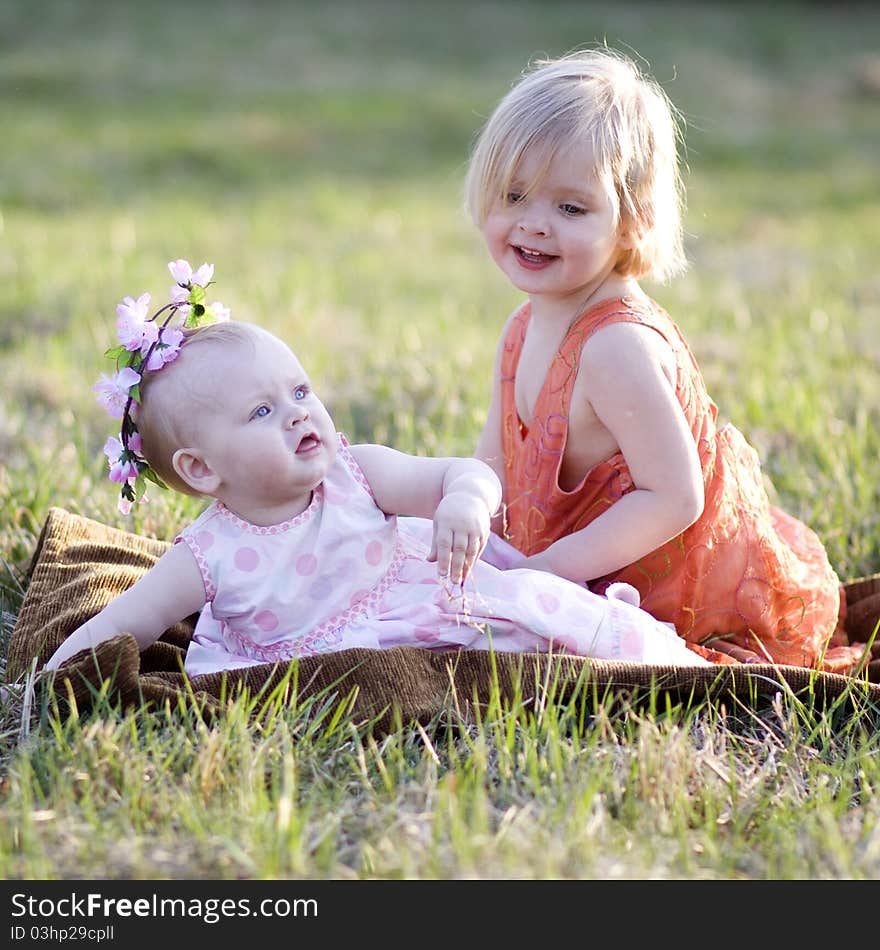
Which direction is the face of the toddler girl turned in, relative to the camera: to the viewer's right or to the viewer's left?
to the viewer's left

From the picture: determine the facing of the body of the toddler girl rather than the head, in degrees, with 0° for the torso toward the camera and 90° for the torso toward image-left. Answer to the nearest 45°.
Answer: approximately 45°
